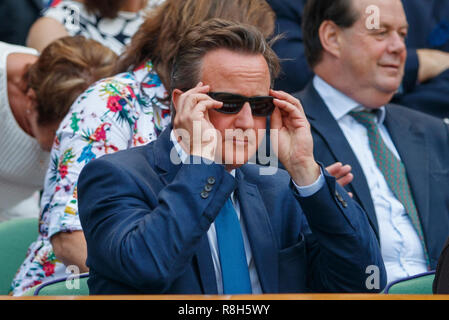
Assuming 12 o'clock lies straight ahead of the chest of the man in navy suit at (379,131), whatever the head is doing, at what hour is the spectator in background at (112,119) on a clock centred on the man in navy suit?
The spectator in background is roughly at 3 o'clock from the man in navy suit.

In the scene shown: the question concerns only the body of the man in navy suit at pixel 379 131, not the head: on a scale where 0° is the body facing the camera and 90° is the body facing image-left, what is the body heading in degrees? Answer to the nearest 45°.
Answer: approximately 315°

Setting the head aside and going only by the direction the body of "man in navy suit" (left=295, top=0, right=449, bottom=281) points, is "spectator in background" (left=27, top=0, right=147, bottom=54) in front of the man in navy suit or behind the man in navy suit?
behind

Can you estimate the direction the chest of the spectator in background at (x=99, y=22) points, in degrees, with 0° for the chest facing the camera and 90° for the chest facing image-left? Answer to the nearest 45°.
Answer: approximately 315°
